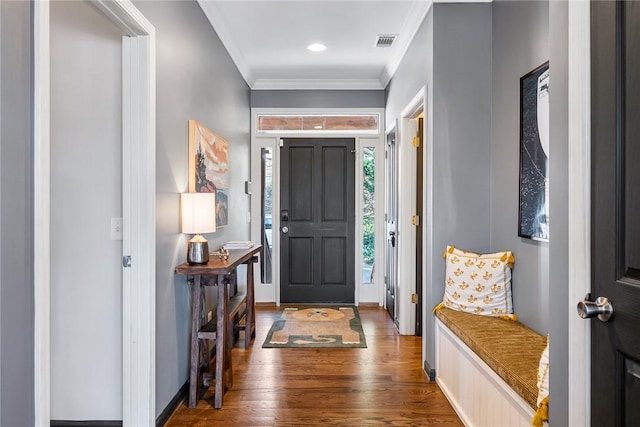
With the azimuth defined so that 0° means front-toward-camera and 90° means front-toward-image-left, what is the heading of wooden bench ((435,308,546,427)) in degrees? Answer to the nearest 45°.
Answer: approximately 45°

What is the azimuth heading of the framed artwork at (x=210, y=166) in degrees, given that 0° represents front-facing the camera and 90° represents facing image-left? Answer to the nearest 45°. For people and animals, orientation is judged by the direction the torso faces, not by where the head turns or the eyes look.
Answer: approximately 270°

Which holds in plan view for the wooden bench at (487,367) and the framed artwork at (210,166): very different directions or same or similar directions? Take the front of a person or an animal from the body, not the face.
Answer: very different directions

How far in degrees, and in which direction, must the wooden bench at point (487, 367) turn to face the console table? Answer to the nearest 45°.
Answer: approximately 45° to its right

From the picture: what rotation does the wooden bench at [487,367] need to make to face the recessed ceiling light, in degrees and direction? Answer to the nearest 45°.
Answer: approximately 90° to its right

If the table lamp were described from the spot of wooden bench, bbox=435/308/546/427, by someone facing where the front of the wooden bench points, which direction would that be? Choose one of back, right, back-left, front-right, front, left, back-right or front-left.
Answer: front-right

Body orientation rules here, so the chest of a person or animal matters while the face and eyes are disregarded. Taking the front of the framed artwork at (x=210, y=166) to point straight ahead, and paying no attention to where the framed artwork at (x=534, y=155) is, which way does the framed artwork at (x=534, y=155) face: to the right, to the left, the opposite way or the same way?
the opposite way

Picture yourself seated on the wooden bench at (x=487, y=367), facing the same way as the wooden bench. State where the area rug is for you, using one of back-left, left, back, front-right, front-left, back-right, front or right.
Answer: right
